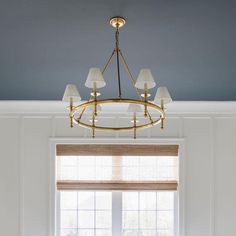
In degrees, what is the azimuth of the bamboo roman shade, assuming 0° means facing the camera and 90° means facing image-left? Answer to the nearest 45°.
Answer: approximately 0°
